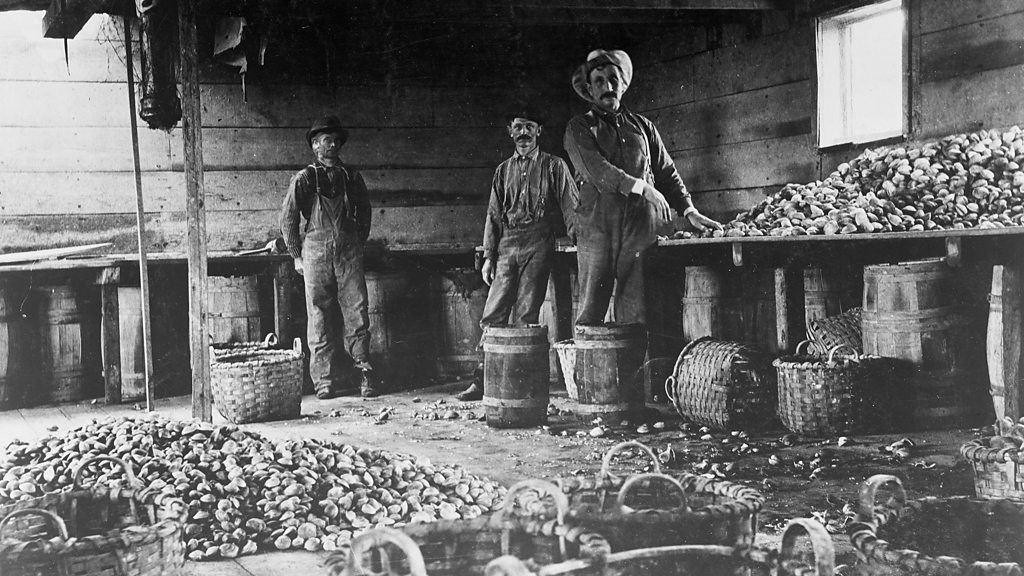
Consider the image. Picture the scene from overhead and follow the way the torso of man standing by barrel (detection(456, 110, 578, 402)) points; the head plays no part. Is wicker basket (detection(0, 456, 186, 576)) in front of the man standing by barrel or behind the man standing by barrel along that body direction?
in front

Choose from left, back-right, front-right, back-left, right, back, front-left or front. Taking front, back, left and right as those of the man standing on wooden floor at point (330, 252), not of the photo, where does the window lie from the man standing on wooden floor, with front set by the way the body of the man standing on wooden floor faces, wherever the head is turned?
left

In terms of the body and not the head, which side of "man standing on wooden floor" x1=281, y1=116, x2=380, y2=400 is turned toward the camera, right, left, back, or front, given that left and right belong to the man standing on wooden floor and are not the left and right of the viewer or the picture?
front

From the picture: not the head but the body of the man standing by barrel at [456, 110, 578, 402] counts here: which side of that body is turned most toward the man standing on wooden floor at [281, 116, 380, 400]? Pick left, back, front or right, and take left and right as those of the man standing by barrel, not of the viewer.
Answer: right

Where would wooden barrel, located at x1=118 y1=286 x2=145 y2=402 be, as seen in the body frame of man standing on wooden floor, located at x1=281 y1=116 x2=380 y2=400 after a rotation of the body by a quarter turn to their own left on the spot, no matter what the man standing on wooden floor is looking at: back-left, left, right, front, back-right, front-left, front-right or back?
back

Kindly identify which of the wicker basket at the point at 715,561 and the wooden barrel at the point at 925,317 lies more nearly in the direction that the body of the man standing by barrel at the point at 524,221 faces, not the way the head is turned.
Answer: the wicker basket

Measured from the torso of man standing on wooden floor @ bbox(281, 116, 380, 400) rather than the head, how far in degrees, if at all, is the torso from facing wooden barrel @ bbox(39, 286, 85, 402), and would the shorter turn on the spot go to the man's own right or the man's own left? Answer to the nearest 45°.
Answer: approximately 90° to the man's own right

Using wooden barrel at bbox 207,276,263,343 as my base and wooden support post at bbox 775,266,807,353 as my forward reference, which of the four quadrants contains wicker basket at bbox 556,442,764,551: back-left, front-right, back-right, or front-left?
front-right

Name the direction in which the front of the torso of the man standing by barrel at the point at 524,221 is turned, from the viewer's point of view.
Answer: toward the camera

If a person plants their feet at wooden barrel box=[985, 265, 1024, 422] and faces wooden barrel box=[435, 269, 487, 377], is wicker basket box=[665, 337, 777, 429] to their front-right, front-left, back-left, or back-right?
front-left

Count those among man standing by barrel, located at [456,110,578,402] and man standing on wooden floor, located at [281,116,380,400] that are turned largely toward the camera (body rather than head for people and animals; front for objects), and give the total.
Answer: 2

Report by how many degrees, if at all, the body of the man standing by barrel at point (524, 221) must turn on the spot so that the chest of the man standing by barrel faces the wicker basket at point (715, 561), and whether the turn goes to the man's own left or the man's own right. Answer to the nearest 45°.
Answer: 0° — they already face it

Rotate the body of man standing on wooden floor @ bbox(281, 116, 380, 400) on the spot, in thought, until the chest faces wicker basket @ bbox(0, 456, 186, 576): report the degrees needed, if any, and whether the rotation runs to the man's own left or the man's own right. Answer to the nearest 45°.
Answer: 0° — they already face it
